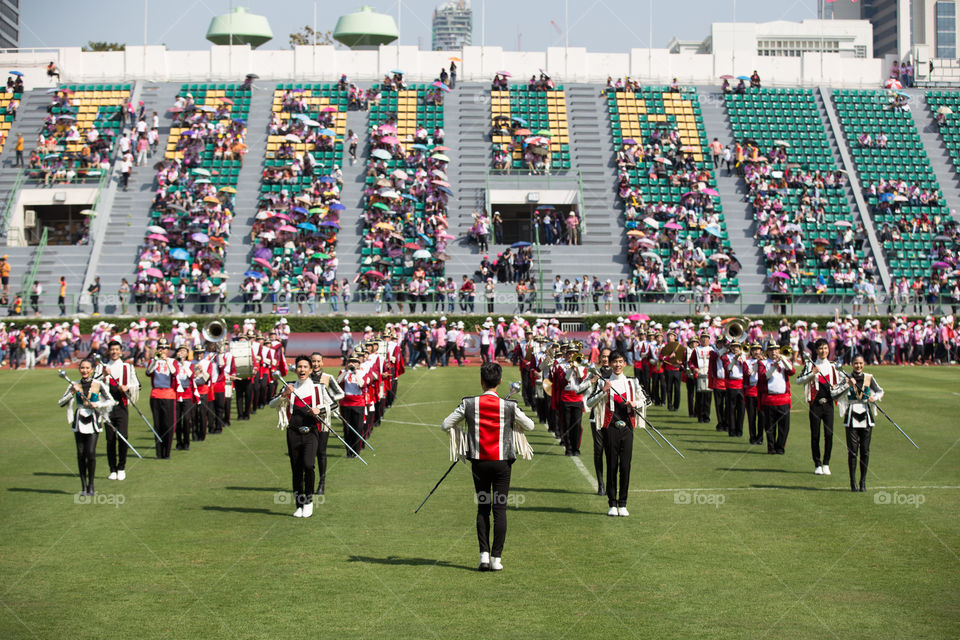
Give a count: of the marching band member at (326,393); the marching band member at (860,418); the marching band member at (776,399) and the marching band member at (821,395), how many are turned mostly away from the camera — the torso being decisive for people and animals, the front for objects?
0

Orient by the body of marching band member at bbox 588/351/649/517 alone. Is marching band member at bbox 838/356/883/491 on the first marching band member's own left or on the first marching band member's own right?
on the first marching band member's own left

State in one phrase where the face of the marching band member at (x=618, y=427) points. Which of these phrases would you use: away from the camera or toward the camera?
toward the camera

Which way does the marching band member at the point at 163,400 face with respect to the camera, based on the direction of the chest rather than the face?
toward the camera

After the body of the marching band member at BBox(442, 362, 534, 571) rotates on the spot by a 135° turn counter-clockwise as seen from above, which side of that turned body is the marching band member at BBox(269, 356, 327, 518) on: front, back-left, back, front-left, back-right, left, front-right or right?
right

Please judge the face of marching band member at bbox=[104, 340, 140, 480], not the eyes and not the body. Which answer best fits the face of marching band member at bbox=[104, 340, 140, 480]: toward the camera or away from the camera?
toward the camera

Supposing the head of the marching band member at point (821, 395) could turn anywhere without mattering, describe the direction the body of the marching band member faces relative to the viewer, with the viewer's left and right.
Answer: facing the viewer

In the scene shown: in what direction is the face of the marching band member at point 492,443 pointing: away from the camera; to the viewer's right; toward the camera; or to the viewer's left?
away from the camera

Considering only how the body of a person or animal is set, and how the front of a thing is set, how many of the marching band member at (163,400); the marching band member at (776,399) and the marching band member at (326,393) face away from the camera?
0

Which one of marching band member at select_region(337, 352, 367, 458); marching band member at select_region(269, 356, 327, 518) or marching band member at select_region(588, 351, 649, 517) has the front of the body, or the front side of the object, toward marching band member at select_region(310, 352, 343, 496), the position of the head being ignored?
marching band member at select_region(337, 352, 367, 458)

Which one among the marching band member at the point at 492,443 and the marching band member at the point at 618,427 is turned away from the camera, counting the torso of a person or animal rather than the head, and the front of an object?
the marching band member at the point at 492,443

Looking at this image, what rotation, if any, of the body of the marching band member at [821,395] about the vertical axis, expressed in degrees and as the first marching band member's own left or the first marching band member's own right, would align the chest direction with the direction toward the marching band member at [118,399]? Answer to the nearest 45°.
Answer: approximately 90° to the first marching band member's own right

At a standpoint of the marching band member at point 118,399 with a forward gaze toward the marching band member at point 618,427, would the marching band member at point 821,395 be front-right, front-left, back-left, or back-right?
front-left

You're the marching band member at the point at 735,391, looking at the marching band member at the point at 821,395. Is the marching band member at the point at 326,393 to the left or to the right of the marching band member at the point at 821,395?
right

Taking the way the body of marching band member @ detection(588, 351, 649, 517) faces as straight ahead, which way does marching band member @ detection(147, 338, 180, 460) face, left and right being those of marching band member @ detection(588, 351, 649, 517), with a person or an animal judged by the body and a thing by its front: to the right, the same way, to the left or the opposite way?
the same way

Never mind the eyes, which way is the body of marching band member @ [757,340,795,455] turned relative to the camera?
toward the camera
